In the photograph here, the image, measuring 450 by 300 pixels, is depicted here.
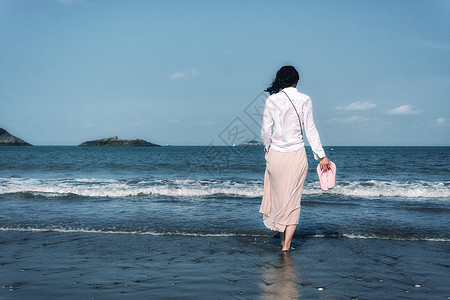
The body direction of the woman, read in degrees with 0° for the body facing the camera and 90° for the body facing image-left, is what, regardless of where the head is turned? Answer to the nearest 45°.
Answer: approximately 180°

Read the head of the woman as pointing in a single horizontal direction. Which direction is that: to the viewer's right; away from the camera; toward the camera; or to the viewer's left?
away from the camera
